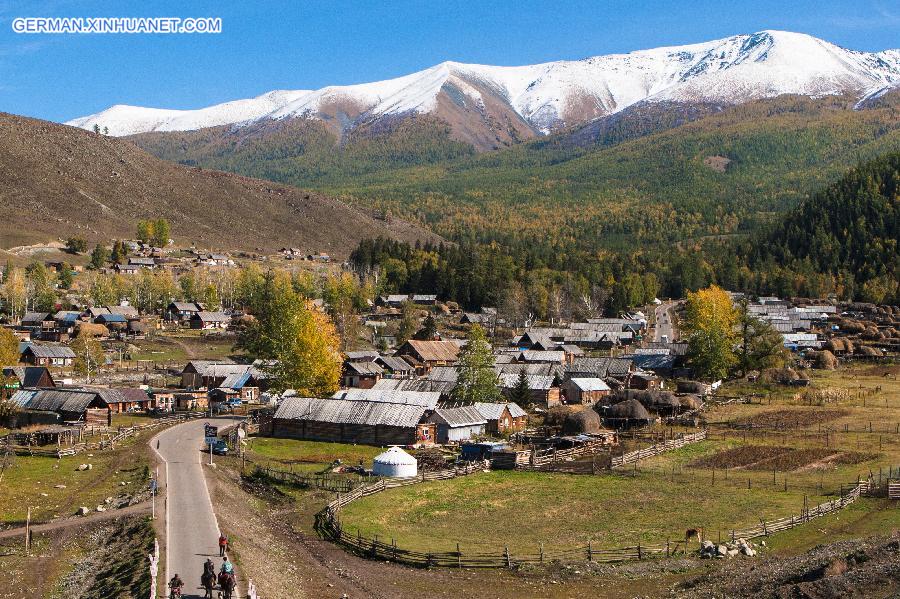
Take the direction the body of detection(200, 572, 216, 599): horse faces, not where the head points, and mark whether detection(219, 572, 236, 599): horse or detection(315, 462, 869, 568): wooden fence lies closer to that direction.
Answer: the wooden fence

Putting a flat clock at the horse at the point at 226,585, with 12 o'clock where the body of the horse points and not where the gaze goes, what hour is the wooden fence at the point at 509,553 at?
The wooden fence is roughly at 2 o'clock from the horse.

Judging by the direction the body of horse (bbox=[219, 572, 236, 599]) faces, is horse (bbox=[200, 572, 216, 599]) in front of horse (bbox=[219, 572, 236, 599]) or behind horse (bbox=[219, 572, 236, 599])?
in front

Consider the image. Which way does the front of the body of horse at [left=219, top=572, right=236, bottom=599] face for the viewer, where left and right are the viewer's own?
facing away from the viewer

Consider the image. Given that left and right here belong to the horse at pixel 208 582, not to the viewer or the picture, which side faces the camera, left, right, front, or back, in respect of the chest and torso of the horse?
back

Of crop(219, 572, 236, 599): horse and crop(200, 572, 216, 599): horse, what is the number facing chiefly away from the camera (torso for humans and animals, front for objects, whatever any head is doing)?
2

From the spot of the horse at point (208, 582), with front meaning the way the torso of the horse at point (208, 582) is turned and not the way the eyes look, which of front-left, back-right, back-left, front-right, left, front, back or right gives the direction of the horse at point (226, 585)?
back-right

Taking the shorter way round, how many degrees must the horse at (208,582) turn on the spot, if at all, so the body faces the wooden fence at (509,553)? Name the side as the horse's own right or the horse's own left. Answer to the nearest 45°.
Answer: approximately 45° to the horse's own right
